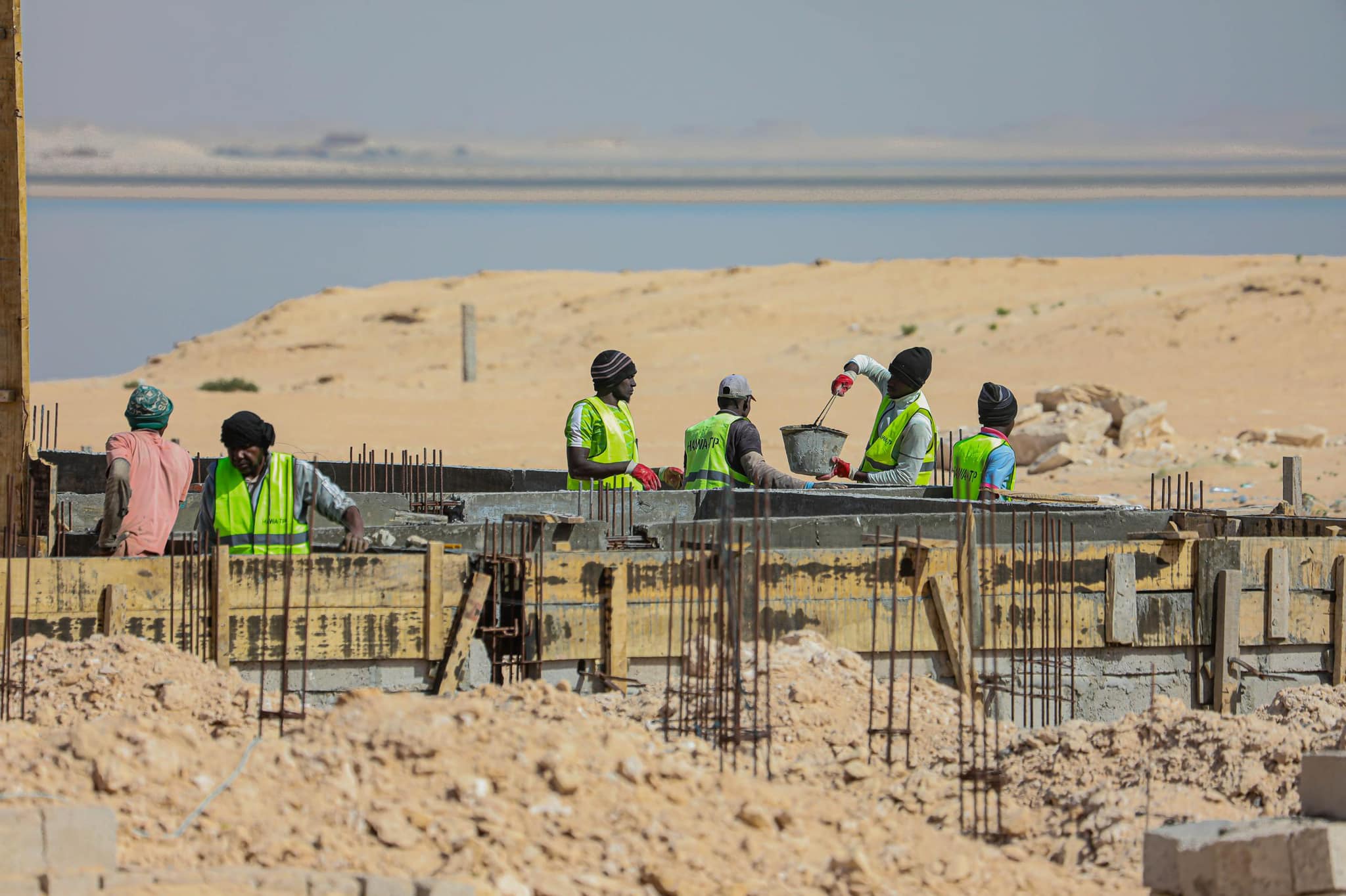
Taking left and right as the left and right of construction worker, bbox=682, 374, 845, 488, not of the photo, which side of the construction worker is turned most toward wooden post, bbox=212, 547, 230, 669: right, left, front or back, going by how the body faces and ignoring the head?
back

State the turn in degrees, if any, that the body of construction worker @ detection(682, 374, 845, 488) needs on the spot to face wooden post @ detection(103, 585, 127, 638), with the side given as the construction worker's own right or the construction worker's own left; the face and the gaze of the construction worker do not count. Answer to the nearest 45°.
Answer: approximately 180°

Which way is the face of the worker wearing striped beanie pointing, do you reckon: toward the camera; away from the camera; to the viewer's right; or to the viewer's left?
to the viewer's right

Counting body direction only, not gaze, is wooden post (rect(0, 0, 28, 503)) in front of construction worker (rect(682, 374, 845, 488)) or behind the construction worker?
behind

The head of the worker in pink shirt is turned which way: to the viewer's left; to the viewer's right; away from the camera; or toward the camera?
away from the camera

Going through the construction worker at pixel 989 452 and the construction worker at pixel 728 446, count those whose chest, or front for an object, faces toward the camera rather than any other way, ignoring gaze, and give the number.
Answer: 0

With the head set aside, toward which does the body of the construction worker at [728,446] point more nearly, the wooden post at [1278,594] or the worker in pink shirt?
the wooden post

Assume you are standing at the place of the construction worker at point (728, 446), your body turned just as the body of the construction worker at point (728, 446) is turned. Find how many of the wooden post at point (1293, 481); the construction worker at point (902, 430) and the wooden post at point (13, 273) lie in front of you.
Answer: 2

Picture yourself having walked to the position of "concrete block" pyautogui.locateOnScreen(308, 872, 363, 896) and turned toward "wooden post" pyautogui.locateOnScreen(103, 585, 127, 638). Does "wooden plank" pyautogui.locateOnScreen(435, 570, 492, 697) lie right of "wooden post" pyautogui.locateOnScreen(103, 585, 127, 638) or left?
right
